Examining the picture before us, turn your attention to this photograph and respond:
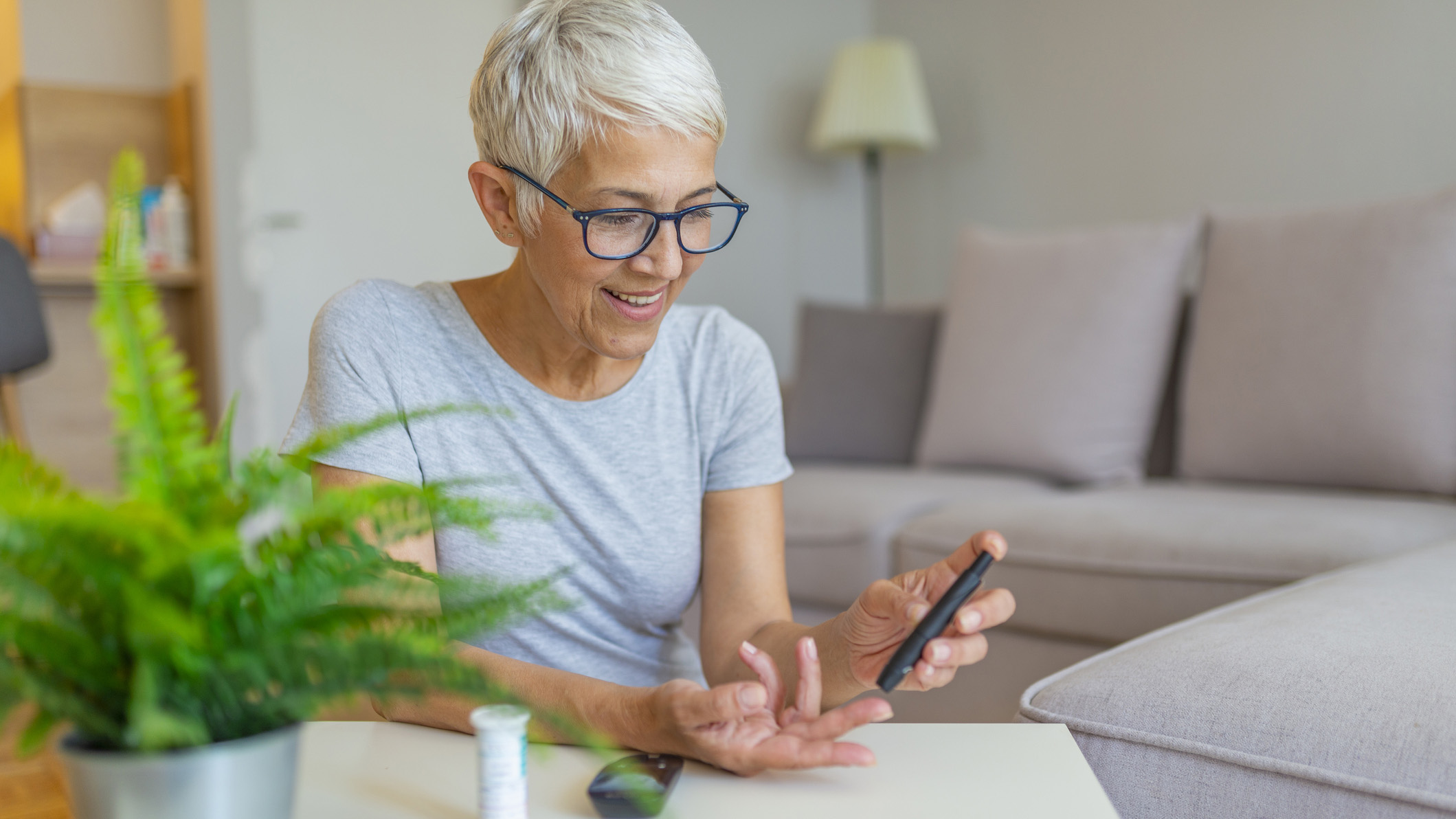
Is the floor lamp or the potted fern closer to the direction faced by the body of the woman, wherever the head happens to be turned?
the potted fern

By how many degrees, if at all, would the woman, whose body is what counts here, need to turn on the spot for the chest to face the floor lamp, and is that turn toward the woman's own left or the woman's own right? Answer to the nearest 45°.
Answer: approximately 135° to the woman's own left

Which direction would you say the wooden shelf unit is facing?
toward the camera

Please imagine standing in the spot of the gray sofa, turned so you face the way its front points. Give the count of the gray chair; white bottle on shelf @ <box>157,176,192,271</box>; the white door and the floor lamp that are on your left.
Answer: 0

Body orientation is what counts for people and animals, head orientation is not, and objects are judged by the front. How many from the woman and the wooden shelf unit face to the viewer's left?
0

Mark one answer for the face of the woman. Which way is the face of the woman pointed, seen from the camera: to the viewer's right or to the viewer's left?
to the viewer's right

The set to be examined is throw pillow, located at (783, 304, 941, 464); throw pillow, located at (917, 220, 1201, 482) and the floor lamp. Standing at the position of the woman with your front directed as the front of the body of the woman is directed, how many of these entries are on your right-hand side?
0

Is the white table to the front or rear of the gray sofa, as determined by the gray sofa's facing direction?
to the front

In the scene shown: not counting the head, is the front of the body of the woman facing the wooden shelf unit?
no

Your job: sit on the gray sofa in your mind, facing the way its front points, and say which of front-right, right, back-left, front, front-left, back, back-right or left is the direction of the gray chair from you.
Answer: front-right

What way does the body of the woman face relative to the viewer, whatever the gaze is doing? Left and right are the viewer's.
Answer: facing the viewer and to the right of the viewer

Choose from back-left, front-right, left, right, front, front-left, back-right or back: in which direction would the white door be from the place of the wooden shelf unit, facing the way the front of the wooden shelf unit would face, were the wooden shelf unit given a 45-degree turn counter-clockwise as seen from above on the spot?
front

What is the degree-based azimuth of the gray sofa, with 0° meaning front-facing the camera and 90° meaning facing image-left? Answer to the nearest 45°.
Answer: approximately 45°

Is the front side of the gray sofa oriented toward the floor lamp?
no
